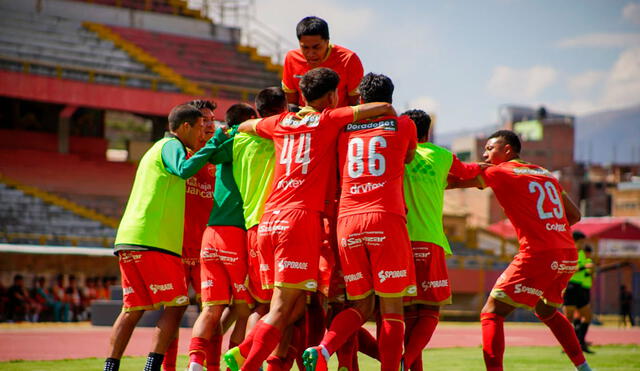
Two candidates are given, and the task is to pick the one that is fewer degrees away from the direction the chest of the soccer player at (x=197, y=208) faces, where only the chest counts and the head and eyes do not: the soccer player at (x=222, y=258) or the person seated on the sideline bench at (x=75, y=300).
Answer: the soccer player

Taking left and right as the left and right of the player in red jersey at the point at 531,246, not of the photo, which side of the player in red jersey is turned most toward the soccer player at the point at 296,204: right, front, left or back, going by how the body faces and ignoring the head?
left

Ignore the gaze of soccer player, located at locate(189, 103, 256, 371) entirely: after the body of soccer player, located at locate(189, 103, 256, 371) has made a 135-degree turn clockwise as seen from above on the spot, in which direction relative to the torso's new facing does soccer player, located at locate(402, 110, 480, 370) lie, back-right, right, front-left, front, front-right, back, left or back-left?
left

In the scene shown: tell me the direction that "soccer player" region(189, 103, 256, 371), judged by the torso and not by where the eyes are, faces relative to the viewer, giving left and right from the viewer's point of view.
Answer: facing away from the viewer and to the right of the viewer

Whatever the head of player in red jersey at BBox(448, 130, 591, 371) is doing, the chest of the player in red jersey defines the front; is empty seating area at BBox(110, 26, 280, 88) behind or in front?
in front

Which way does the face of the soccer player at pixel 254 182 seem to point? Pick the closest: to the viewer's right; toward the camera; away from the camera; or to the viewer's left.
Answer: away from the camera

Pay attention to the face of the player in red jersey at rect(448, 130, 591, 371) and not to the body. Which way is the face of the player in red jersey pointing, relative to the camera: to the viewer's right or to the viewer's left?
to the viewer's left

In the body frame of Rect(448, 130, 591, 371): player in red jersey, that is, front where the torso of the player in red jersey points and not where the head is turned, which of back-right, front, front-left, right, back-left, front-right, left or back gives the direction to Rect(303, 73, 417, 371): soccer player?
left

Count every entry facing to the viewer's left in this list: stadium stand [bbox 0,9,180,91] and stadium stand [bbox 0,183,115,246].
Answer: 0

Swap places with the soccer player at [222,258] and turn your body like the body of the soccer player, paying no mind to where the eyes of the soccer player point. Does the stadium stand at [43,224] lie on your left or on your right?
on your left

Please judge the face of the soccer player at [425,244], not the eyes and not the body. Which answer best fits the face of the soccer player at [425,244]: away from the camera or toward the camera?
away from the camera

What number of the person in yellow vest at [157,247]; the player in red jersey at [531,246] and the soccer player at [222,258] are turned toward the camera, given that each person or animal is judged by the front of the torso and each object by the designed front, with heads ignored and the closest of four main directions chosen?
0

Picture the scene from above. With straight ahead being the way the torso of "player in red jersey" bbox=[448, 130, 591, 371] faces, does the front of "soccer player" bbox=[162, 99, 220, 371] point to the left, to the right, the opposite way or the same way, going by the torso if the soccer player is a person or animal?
the opposite way

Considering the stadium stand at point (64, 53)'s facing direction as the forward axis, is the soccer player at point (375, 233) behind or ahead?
ahead

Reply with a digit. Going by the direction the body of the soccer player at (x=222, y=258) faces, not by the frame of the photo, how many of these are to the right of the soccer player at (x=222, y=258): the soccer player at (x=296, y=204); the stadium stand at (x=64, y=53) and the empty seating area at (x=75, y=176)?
1

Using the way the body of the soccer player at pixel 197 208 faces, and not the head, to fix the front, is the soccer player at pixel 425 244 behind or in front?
in front

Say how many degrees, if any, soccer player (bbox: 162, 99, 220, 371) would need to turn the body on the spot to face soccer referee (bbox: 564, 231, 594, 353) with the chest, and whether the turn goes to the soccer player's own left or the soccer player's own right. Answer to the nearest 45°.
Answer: approximately 90° to the soccer player's own left

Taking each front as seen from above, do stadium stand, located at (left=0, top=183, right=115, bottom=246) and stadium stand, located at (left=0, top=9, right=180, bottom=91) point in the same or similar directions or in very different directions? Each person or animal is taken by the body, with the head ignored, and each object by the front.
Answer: same or similar directions

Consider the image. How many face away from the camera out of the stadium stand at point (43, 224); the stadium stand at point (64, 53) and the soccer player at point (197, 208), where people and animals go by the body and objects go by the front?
0

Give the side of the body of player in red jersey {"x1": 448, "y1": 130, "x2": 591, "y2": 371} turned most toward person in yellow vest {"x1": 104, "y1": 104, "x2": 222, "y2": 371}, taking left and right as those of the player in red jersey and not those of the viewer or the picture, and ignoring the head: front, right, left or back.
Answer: left

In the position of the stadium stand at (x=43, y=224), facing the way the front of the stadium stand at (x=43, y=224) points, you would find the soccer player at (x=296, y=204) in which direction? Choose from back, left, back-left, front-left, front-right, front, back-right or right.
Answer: front-right
